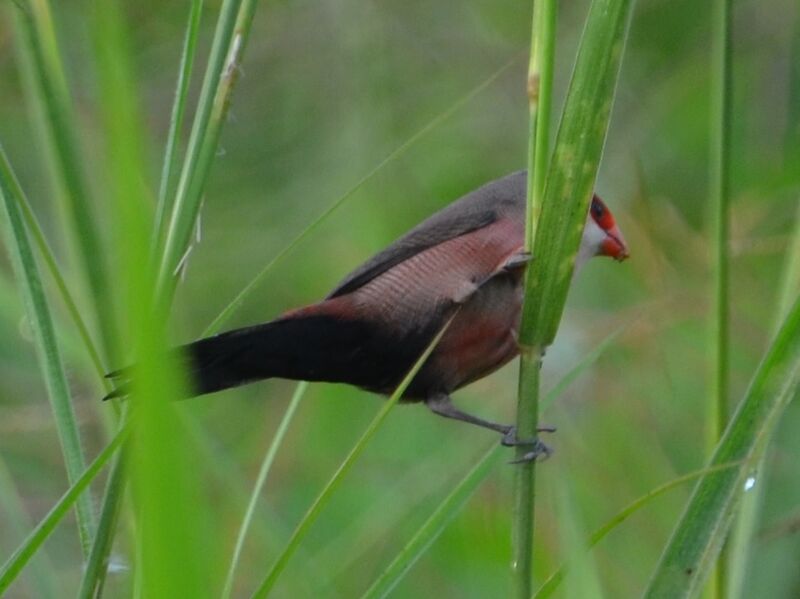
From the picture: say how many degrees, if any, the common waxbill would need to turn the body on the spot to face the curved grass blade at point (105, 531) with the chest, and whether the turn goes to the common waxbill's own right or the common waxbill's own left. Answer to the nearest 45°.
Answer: approximately 135° to the common waxbill's own right

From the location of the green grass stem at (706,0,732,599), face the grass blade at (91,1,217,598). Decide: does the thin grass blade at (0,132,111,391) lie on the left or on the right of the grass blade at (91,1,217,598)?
right

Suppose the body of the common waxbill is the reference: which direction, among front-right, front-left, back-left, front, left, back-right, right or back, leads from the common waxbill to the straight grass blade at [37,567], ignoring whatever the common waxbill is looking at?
back-right

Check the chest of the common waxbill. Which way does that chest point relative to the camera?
to the viewer's right

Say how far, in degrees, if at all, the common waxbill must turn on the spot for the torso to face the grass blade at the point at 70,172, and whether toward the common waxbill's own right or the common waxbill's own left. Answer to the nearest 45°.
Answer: approximately 135° to the common waxbill's own right

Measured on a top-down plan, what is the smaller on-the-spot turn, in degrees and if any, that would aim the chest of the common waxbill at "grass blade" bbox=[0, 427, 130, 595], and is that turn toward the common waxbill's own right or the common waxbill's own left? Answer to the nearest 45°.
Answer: approximately 135° to the common waxbill's own right
